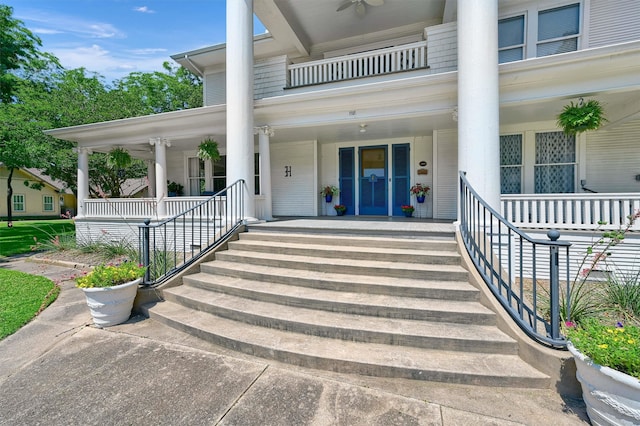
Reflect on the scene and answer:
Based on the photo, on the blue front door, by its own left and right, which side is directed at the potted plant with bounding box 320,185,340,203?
right

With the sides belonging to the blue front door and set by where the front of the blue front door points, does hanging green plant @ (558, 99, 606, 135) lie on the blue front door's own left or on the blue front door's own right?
on the blue front door's own left

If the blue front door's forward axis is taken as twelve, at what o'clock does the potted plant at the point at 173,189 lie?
The potted plant is roughly at 3 o'clock from the blue front door.

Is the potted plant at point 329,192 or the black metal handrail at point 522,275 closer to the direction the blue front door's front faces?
the black metal handrail

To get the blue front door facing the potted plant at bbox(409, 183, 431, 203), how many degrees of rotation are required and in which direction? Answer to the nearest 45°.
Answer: approximately 90° to its left

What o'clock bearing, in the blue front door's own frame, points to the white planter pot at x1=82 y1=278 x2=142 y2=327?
The white planter pot is roughly at 1 o'clock from the blue front door.

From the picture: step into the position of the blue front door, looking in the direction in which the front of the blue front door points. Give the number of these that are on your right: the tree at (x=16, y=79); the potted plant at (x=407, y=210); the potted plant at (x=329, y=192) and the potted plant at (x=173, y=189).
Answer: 3

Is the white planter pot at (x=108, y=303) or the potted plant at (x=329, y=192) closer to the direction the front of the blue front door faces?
the white planter pot

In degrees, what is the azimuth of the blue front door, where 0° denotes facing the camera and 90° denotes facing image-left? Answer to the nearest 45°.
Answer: approximately 0°

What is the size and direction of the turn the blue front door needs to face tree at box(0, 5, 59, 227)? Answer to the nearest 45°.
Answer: approximately 90° to its right

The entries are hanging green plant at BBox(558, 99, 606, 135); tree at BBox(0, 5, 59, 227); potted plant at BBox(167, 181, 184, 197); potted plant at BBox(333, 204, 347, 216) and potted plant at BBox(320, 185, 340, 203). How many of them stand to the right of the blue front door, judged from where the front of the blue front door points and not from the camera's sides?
4
